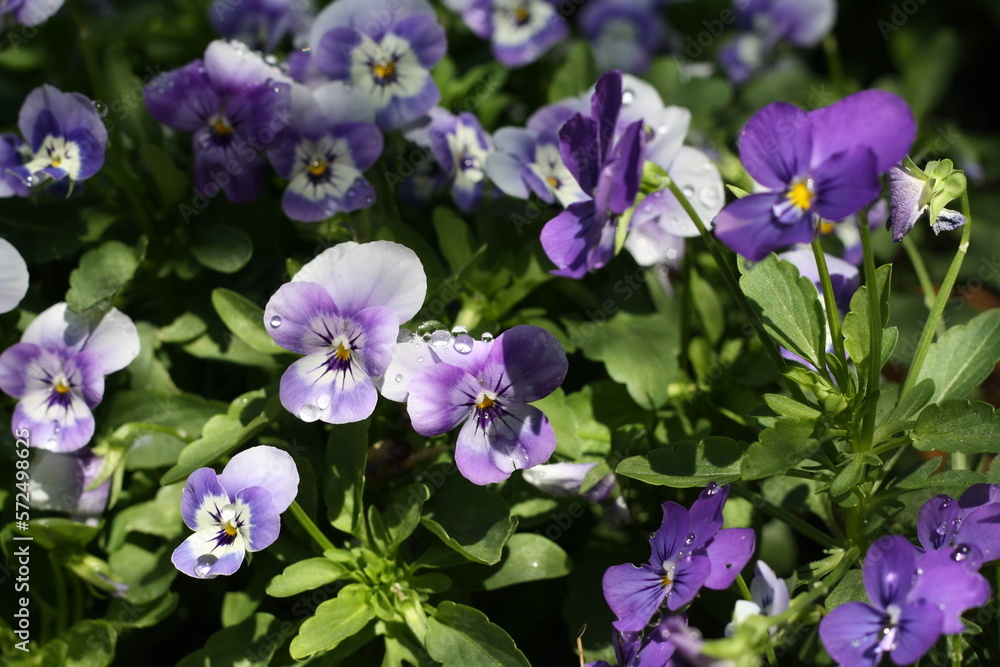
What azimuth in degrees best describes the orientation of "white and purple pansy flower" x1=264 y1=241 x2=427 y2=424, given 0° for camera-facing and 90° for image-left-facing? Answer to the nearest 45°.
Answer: approximately 0°

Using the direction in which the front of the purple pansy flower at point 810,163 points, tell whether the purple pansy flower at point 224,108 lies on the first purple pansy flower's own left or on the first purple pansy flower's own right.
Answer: on the first purple pansy flower's own right

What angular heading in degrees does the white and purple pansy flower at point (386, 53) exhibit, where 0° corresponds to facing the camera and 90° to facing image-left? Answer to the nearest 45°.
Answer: approximately 0°
